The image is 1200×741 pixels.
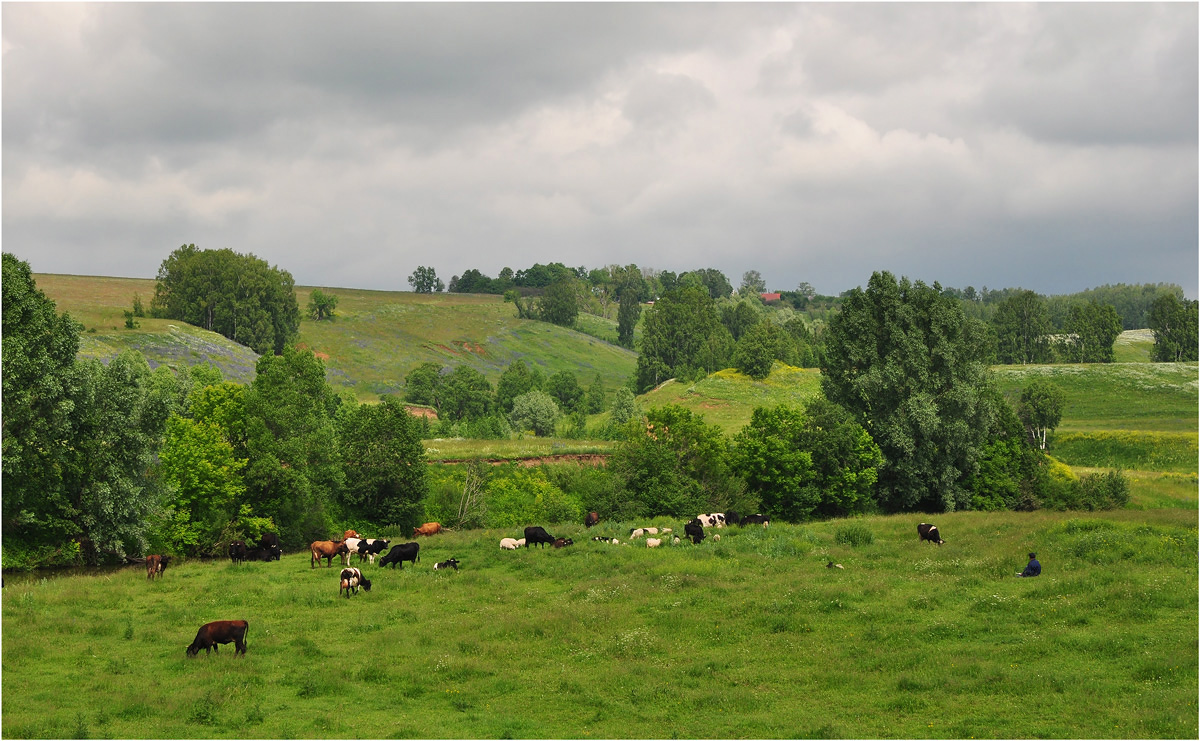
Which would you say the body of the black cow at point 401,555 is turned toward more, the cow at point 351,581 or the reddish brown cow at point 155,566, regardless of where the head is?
the reddish brown cow

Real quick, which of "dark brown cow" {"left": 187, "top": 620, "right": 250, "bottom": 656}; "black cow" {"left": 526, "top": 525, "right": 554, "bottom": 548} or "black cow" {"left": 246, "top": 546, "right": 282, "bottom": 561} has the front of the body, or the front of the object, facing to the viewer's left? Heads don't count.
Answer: "dark brown cow" {"left": 187, "top": 620, "right": 250, "bottom": 656}

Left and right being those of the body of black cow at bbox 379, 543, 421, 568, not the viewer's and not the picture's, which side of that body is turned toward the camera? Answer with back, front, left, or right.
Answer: left

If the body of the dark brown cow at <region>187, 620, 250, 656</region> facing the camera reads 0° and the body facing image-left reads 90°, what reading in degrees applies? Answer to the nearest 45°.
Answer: approximately 90°

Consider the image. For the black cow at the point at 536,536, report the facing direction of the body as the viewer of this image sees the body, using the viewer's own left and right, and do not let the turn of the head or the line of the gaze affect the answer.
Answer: facing to the right of the viewer

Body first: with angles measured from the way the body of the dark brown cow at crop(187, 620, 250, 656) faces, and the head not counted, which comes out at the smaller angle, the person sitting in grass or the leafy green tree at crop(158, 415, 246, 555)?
the leafy green tree
